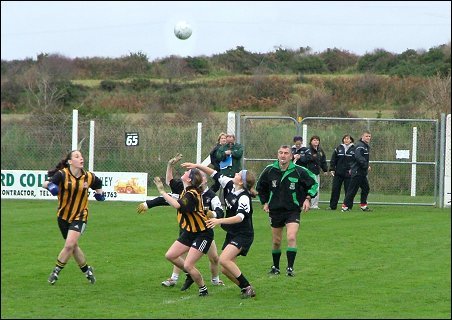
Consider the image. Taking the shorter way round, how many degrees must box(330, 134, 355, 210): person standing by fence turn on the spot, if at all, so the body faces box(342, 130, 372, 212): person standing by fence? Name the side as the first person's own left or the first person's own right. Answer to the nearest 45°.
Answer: approximately 45° to the first person's own left

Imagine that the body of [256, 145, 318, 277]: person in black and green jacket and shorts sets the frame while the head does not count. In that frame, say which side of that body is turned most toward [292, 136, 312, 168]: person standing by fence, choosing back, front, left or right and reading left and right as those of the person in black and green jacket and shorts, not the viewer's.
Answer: back

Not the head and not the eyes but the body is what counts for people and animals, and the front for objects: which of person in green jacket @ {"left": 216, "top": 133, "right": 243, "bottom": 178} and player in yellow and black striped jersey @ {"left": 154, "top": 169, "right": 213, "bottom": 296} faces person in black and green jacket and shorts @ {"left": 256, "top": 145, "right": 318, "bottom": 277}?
the person in green jacket

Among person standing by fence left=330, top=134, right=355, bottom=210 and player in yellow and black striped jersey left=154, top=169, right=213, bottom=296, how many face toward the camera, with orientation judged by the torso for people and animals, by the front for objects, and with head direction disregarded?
1

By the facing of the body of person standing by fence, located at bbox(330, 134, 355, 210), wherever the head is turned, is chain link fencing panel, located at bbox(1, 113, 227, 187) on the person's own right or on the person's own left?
on the person's own right

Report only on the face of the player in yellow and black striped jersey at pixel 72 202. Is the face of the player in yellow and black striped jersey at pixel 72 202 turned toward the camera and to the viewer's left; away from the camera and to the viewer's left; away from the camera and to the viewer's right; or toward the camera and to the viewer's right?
toward the camera and to the viewer's right
